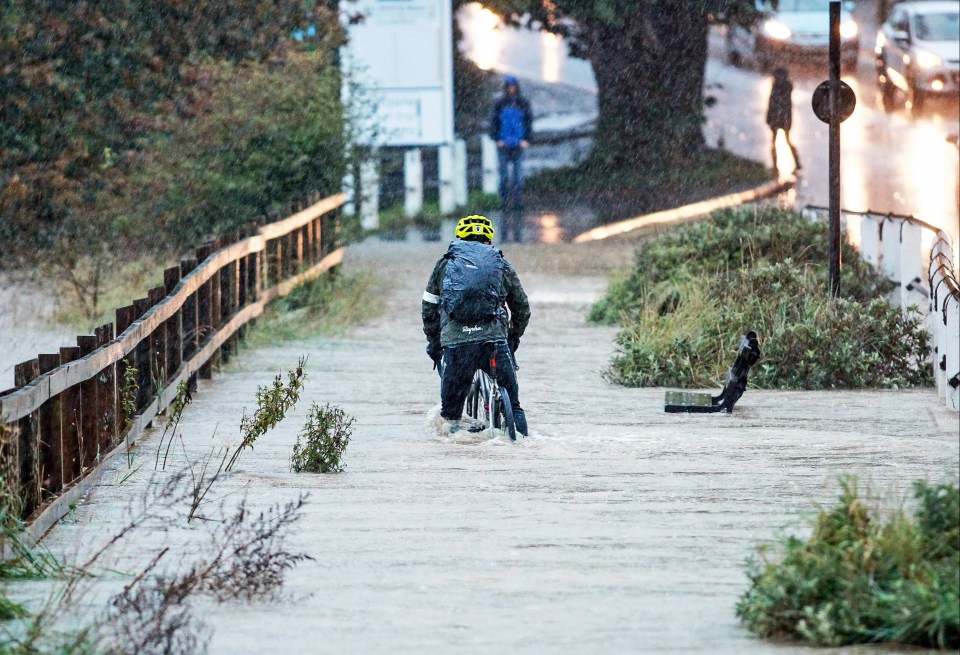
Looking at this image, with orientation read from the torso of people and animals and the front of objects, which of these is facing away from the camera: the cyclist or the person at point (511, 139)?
the cyclist

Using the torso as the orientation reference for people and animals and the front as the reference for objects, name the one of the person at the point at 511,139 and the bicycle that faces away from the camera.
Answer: the bicycle

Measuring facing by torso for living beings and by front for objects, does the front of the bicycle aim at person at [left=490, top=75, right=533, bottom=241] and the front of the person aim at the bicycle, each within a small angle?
yes

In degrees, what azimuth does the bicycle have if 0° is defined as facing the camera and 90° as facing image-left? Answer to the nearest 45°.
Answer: approximately 180°

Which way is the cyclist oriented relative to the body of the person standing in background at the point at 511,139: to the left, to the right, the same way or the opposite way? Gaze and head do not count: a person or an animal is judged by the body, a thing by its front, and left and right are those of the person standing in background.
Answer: the opposite way

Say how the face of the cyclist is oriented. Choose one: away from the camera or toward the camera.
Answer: away from the camera

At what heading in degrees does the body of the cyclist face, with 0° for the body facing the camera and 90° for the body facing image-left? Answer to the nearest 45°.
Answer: approximately 180°

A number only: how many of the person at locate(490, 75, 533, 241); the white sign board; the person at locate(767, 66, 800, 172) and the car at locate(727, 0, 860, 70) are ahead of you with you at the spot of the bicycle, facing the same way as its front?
4

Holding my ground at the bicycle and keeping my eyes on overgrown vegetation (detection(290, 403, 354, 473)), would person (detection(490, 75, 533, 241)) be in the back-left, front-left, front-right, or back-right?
back-right

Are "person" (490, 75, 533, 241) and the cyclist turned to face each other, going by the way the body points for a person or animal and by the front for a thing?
yes

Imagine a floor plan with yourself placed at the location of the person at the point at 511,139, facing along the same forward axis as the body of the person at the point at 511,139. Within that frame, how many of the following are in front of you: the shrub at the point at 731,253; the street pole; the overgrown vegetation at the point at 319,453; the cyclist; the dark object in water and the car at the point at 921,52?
5

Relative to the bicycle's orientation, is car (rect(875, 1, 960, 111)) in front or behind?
in front

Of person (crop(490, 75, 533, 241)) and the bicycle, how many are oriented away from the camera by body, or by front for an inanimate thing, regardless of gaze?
1

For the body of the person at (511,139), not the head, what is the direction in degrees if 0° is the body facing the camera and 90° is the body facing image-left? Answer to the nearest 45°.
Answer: approximately 0°
